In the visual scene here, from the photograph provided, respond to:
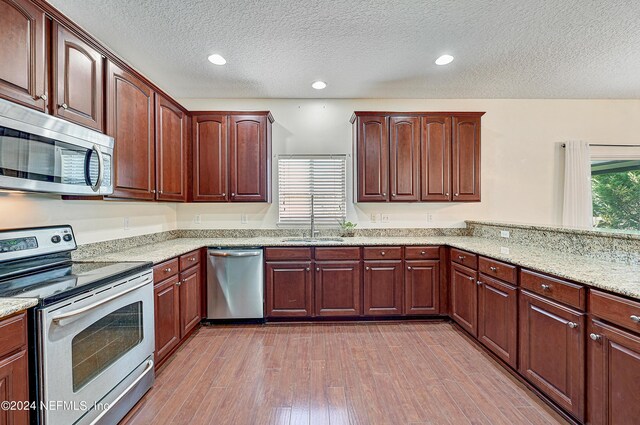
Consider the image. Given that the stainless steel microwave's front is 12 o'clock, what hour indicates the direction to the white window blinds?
The white window blinds is roughly at 10 o'clock from the stainless steel microwave.

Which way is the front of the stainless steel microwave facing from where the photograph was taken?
facing the viewer and to the right of the viewer

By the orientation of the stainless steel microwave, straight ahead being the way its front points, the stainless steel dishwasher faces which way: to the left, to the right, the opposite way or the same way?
to the right

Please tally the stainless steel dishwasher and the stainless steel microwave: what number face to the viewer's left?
0

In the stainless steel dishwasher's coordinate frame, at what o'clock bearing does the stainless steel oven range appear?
The stainless steel oven range is roughly at 1 o'clock from the stainless steel dishwasher.

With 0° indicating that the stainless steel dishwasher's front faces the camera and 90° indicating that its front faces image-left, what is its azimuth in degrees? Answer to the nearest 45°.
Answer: approximately 0°

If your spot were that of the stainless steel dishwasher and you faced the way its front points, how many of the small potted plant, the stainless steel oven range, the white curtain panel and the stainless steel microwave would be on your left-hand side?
2

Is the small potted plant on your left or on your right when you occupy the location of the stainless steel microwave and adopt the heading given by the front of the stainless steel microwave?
on your left

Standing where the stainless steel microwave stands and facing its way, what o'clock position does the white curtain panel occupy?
The white curtain panel is roughly at 11 o'clock from the stainless steel microwave.

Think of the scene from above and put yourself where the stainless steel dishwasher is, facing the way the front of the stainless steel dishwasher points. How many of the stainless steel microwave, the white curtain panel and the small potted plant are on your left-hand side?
2

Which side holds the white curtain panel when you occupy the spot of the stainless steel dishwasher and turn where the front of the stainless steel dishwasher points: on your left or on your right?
on your left

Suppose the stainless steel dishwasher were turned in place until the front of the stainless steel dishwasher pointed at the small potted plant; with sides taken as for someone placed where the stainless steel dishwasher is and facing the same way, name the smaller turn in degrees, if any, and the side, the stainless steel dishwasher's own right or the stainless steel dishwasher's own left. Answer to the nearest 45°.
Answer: approximately 90° to the stainless steel dishwasher's own left

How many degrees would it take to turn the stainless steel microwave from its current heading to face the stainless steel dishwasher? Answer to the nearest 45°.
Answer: approximately 90° to its left
